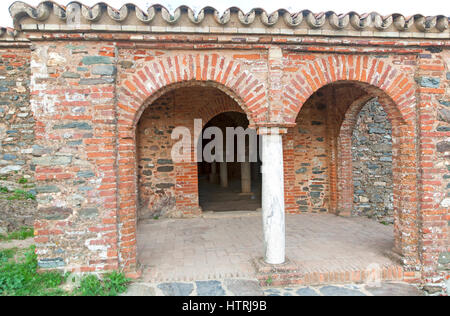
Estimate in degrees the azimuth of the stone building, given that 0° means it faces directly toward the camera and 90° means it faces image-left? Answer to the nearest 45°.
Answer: approximately 0°
